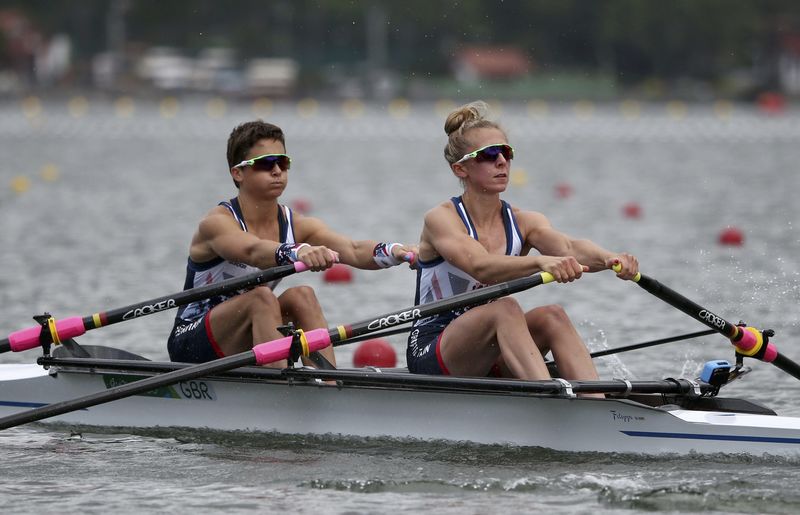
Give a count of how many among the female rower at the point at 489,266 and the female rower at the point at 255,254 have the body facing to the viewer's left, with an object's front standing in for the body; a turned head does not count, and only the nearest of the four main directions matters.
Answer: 0

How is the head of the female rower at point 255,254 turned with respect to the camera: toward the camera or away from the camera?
toward the camera

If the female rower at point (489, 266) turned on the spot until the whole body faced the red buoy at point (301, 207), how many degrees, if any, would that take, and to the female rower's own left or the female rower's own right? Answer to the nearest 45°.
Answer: approximately 135° to the female rower's own left

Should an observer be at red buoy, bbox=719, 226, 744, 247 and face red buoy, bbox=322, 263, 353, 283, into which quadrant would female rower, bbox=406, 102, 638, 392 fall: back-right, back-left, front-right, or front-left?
front-left

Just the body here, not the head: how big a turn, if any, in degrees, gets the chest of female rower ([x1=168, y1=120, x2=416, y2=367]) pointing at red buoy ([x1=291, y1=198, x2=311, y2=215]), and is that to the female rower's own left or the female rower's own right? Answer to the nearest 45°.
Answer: approximately 135° to the female rower's own left

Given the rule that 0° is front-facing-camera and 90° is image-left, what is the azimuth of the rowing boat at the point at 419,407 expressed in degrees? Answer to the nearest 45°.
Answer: approximately 90°

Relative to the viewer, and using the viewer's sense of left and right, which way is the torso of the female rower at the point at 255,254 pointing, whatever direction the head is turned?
facing the viewer and to the right of the viewer

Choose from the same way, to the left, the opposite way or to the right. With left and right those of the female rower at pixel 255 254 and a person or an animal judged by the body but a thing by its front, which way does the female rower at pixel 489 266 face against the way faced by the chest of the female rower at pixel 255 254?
the same way

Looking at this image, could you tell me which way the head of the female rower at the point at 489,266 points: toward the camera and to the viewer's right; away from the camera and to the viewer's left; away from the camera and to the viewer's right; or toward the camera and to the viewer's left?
toward the camera and to the viewer's right
